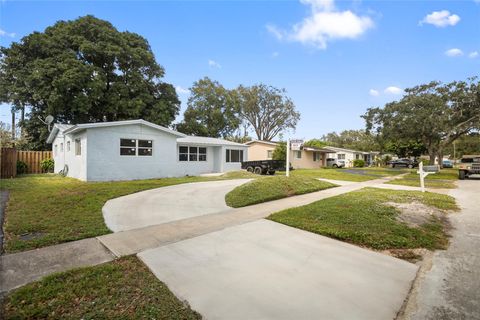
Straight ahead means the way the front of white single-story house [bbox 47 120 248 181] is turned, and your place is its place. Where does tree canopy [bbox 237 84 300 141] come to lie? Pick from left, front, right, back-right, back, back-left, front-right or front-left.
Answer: left

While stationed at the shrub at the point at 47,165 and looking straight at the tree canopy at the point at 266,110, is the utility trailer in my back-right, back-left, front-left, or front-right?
front-right

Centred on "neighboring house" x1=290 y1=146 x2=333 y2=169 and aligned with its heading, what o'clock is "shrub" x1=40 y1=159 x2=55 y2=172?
The shrub is roughly at 3 o'clock from the neighboring house.

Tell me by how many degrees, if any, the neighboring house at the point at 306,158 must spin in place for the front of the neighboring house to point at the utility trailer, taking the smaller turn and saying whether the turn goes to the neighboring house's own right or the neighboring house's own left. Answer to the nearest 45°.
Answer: approximately 45° to the neighboring house's own right

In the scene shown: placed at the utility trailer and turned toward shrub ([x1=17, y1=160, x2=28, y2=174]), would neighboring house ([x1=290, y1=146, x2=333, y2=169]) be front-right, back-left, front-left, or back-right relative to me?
back-right

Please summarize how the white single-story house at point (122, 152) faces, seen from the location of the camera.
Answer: facing the viewer and to the right of the viewer

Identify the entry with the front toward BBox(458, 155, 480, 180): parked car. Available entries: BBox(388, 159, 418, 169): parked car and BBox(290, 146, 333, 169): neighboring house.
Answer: the neighboring house

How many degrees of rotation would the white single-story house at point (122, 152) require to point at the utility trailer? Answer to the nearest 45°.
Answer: approximately 45° to its left

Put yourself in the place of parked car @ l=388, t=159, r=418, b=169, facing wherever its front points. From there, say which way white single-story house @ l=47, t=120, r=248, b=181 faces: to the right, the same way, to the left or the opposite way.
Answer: the opposite way

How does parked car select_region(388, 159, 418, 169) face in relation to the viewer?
to the viewer's left
